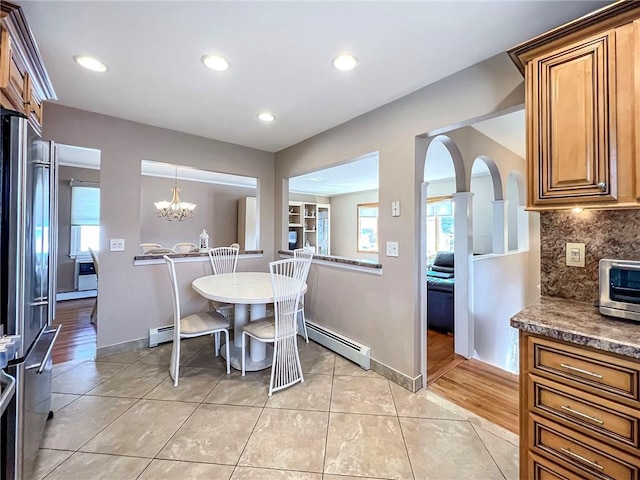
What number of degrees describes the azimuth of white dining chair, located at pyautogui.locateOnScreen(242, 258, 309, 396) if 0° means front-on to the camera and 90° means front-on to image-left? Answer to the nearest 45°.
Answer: approximately 135°

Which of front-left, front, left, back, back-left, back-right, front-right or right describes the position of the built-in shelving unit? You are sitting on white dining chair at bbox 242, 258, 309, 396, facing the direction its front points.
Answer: front-right

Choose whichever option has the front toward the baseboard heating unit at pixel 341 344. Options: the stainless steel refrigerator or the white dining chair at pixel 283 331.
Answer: the stainless steel refrigerator

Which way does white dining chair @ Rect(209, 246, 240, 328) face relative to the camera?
toward the camera

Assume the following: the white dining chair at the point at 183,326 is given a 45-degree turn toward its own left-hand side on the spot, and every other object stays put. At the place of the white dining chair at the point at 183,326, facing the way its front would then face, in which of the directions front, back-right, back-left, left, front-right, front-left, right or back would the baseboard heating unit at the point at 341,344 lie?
front-right

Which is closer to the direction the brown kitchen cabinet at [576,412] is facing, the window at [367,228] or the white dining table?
the white dining table

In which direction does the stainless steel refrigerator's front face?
to the viewer's right

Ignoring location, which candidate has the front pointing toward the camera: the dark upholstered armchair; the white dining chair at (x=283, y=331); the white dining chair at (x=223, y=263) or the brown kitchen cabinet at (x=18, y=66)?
the white dining chair at (x=223, y=263)

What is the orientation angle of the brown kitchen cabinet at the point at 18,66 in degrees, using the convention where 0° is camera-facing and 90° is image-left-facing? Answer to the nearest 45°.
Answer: approximately 270°

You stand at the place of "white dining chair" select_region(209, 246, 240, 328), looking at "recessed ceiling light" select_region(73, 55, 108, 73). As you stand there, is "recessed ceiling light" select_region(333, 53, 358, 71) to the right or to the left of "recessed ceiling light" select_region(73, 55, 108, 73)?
left

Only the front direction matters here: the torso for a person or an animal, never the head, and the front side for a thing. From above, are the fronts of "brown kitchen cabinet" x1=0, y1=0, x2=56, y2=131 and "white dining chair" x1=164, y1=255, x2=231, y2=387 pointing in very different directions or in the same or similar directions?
same or similar directions

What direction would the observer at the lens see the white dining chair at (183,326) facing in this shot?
facing to the right of the viewer

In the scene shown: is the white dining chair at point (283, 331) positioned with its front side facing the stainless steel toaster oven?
no

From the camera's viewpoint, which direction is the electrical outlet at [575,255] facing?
toward the camera

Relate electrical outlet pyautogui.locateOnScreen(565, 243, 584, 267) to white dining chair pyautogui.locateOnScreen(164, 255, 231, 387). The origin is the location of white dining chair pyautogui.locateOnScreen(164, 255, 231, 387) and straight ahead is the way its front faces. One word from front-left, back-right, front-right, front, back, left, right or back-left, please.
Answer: front-right

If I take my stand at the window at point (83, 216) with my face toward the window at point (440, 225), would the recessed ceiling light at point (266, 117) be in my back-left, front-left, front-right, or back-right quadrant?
front-right

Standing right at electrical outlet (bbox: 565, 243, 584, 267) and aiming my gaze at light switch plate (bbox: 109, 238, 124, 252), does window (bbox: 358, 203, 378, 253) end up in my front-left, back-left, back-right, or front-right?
front-right
